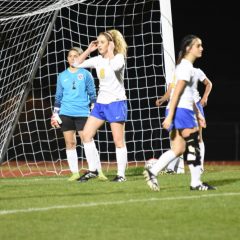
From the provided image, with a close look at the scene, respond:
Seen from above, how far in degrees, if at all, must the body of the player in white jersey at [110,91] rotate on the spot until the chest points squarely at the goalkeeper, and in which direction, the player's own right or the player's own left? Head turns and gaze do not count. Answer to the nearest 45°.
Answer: approximately 90° to the player's own right

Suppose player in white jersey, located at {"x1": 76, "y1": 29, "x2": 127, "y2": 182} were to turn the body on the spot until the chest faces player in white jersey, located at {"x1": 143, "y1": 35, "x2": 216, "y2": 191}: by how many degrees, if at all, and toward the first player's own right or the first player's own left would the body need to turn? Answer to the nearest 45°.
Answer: approximately 90° to the first player's own left

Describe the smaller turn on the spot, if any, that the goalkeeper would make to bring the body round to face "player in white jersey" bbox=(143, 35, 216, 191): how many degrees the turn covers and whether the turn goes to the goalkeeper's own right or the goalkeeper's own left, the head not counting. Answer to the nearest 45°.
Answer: approximately 45° to the goalkeeper's own left

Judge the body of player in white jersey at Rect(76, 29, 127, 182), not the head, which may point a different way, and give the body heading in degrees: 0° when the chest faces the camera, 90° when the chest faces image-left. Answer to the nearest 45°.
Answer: approximately 45°
